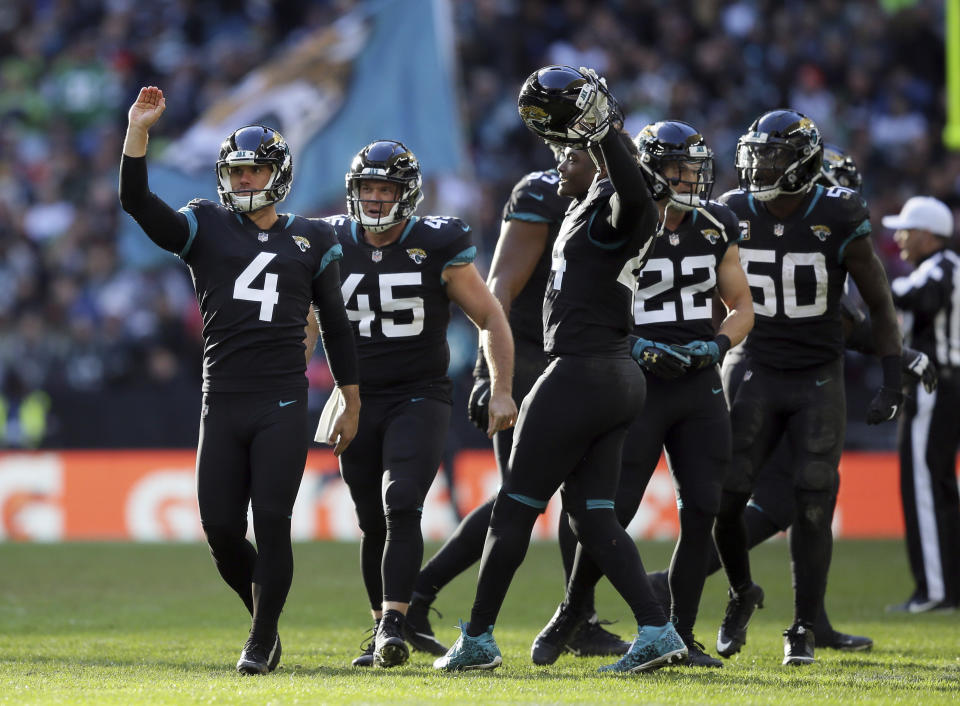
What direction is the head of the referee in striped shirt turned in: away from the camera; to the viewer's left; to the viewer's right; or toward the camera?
to the viewer's left

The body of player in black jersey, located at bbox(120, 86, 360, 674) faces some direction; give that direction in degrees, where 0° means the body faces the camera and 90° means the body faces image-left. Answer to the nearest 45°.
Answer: approximately 0°

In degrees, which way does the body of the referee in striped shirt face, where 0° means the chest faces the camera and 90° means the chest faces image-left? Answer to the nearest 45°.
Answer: approximately 90°

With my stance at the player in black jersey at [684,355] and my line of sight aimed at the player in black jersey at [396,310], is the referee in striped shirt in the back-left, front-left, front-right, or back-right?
back-right

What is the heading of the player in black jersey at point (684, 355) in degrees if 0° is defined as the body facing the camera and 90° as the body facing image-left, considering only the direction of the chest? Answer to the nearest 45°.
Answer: approximately 0°

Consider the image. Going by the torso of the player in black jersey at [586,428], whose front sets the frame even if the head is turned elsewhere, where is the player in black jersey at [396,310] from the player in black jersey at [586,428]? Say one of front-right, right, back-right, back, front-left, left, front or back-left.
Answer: front-right
